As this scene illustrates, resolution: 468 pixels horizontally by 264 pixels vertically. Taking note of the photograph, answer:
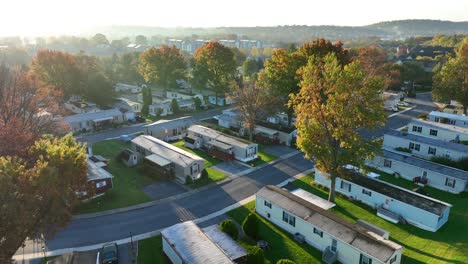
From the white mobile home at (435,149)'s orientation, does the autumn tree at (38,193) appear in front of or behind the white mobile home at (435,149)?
in front

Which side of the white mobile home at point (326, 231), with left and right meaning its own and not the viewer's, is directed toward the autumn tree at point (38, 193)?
front

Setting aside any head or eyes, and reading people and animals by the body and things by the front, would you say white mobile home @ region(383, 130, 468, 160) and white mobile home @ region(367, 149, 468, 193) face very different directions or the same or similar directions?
same or similar directions

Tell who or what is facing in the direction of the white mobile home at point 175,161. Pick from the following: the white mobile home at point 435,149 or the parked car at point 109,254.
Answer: the white mobile home at point 435,149

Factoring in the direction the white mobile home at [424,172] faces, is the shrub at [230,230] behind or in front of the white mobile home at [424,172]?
in front

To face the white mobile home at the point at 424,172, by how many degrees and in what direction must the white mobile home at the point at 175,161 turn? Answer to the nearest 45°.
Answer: approximately 45° to its left

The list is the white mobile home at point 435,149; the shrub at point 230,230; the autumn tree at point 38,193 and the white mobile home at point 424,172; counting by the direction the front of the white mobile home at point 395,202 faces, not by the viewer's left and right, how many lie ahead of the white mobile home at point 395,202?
2

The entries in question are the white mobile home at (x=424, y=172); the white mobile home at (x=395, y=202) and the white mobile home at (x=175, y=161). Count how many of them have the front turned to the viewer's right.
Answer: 0

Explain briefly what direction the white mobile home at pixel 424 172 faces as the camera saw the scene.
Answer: facing the viewer and to the left of the viewer

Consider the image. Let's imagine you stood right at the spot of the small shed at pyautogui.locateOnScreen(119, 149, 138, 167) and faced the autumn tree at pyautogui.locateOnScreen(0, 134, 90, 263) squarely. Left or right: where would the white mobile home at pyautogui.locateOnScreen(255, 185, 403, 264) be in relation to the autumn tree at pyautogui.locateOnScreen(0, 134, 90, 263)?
left

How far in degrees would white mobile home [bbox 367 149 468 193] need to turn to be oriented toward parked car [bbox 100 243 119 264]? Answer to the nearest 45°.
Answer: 0° — it already faces it

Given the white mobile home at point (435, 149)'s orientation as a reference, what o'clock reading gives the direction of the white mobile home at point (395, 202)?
the white mobile home at point (395, 202) is roughly at 11 o'clock from the white mobile home at point (435, 149).
